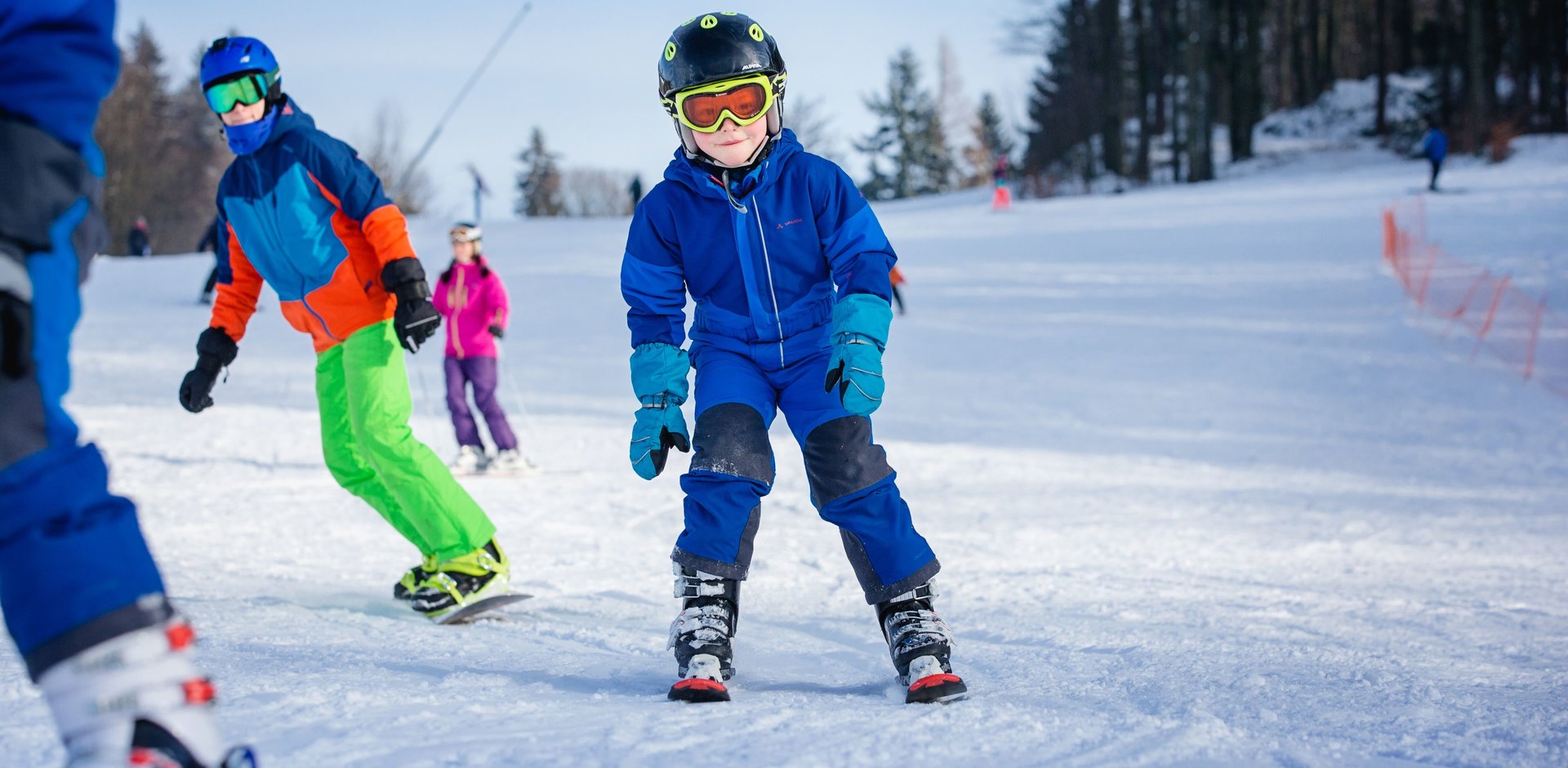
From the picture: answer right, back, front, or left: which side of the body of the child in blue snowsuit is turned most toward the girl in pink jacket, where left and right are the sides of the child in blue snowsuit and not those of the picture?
back

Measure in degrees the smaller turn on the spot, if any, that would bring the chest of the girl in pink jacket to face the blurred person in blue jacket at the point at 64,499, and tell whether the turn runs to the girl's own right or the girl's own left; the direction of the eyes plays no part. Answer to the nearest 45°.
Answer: approximately 45° to the girl's own left

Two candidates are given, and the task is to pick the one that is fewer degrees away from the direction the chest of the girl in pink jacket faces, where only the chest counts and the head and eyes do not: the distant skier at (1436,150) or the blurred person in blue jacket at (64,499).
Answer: the blurred person in blue jacket

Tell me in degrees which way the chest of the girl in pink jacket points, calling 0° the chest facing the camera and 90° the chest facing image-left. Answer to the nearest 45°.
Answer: approximately 45°

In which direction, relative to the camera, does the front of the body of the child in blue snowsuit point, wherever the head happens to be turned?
toward the camera

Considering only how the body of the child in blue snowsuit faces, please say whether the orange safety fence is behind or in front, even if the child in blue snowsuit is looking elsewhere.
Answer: behind

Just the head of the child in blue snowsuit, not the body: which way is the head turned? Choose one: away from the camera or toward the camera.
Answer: toward the camera

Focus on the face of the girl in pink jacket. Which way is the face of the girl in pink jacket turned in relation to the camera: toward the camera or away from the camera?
toward the camera

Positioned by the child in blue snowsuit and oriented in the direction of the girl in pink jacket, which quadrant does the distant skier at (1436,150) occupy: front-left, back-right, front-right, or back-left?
front-right
